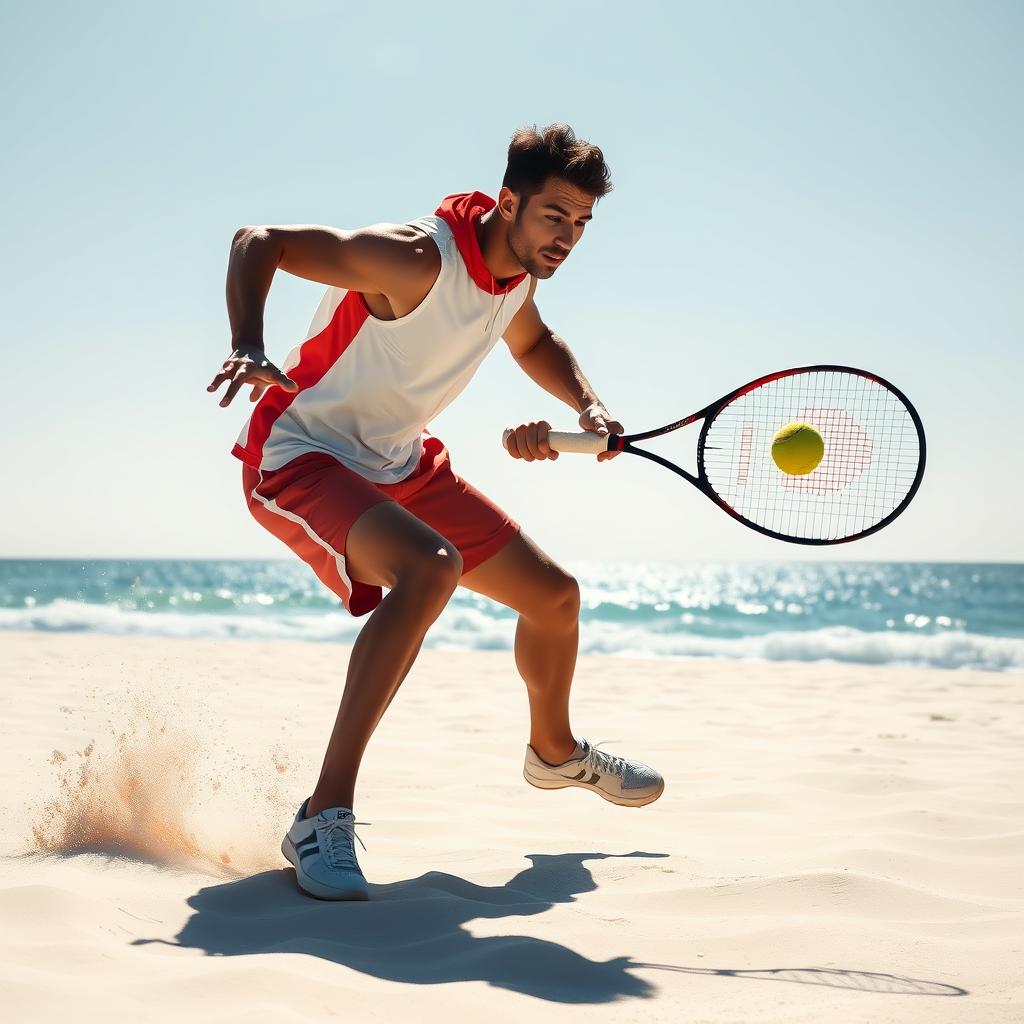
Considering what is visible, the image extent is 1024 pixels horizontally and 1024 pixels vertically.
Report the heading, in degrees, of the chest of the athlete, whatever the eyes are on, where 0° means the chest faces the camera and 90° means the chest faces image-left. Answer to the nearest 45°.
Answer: approximately 315°

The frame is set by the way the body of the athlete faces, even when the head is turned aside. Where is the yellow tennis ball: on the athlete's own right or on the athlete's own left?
on the athlete's own left
